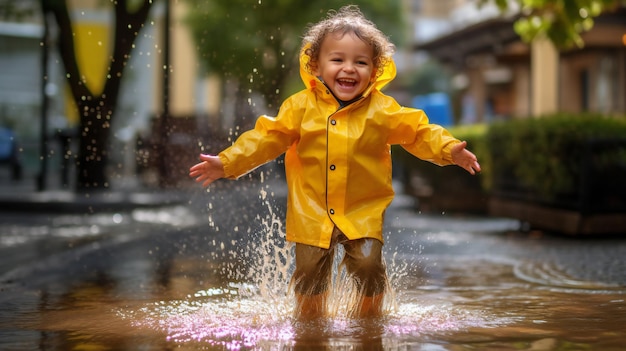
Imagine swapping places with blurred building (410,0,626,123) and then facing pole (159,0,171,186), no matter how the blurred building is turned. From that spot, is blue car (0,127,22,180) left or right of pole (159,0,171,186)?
right

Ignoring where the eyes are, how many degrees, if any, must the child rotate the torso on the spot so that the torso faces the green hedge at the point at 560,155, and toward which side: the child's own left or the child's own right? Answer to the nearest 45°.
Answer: approximately 135° to the child's own left

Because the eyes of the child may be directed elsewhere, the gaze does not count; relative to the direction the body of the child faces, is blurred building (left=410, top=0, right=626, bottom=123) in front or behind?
behind

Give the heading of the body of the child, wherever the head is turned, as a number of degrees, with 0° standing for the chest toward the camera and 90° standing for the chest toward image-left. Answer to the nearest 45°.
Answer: approximately 0°
